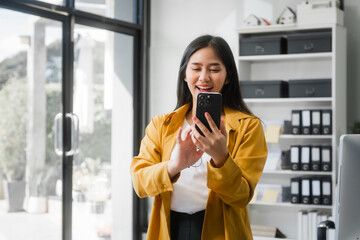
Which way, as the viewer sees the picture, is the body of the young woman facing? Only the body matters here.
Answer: toward the camera

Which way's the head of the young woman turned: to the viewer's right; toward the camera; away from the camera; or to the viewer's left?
toward the camera

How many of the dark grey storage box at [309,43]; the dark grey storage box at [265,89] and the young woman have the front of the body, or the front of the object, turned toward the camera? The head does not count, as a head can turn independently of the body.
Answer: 3

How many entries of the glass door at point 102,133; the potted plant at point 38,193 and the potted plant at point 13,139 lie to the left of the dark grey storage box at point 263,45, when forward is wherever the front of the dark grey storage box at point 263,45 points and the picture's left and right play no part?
0

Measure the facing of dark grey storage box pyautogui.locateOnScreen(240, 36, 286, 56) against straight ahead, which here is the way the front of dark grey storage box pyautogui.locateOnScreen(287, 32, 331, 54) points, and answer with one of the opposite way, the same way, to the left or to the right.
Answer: the same way

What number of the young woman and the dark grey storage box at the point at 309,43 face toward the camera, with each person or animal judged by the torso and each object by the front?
2

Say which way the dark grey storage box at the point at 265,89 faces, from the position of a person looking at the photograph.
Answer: facing the viewer

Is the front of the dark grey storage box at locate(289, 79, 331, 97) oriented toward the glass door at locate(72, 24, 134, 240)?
no

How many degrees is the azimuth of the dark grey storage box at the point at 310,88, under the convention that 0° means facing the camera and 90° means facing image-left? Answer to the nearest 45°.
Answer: approximately 0°

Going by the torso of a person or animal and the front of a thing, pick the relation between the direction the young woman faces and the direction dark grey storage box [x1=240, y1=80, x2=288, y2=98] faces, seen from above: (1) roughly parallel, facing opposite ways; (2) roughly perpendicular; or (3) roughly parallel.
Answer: roughly parallel

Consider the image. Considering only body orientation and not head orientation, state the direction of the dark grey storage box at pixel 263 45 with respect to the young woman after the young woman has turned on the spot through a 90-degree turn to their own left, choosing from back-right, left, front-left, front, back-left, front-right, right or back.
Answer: left

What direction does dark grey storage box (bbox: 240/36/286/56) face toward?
toward the camera

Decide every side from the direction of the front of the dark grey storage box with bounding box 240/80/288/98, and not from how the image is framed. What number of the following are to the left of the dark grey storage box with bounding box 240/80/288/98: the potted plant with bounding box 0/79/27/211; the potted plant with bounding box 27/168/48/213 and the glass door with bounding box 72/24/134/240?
0
